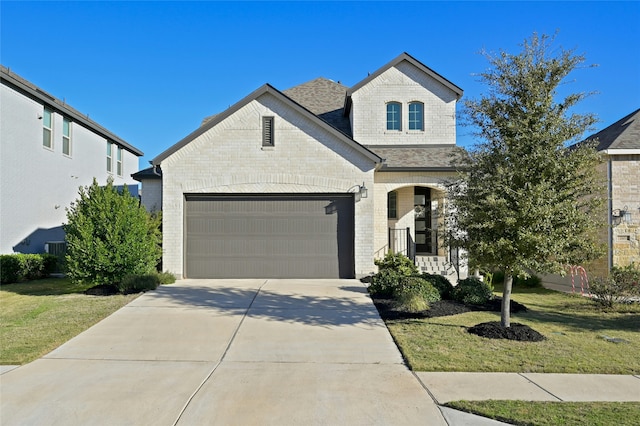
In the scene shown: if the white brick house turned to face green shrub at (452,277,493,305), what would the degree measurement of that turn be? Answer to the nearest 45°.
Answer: approximately 45° to its left

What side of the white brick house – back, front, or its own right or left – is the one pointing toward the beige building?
left

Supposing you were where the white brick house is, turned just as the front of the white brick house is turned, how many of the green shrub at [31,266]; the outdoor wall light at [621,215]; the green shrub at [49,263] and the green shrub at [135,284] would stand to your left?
1

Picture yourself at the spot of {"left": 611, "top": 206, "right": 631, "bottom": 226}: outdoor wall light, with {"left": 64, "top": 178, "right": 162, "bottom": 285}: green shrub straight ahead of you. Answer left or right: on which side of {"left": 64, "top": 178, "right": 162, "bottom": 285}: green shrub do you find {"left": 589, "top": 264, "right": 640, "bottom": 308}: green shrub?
left

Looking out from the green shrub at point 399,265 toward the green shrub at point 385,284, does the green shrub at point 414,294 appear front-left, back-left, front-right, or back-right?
front-left

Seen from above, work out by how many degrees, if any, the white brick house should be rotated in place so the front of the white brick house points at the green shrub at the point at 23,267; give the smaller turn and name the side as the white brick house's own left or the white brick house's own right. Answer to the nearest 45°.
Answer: approximately 90° to the white brick house's own right

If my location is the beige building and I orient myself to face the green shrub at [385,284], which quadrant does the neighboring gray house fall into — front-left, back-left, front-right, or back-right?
front-right

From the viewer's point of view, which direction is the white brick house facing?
toward the camera

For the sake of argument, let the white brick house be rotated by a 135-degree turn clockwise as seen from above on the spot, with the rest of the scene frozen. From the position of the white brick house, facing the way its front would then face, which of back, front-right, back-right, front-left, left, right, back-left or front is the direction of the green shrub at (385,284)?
back

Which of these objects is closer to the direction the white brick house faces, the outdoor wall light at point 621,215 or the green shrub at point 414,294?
the green shrub

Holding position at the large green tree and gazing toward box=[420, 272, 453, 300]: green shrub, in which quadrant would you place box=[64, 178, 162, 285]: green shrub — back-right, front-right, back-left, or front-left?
front-left

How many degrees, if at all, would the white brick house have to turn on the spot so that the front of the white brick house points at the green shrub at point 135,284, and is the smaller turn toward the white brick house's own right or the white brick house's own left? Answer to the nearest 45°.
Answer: approximately 45° to the white brick house's own right

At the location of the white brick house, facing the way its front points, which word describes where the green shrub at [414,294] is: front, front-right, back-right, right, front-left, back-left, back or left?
front-left

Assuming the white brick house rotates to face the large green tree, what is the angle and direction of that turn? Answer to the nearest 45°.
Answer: approximately 45° to its left

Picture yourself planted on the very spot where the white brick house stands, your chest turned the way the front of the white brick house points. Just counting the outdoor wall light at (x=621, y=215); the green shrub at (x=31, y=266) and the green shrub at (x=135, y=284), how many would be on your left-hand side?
1

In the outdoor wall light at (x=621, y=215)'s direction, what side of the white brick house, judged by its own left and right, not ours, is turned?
left
